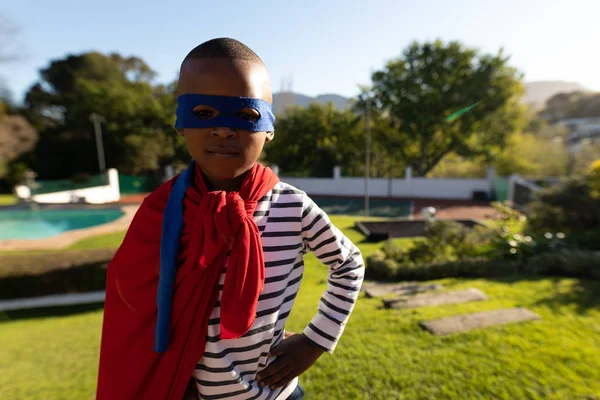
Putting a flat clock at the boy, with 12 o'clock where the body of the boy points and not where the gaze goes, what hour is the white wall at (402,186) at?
The white wall is roughly at 7 o'clock from the boy.

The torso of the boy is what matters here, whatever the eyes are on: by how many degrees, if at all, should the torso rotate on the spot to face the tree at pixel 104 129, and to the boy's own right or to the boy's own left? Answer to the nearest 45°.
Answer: approximately 180°

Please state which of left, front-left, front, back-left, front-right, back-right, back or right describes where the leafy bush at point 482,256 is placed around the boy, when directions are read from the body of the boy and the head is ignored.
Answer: back-left

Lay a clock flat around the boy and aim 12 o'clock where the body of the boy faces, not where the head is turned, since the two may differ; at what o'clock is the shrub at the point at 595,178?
The shrub is roughly at 8 o'clock from the boy.

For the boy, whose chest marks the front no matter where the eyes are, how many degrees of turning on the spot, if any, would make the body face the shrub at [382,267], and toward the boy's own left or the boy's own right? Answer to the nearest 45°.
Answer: approximately 135° to the boy's own left

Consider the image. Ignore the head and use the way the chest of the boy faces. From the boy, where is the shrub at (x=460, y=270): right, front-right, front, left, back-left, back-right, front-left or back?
back-left

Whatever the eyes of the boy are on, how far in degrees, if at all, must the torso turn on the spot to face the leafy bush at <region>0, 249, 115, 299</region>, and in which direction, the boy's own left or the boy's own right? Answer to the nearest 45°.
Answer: approximately 135° to the boy's own right

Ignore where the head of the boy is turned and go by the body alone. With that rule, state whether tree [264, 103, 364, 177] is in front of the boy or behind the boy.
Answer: behind

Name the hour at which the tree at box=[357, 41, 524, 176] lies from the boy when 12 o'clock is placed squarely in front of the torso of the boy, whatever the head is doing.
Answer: The tree is roughly at 7 o'clock from the boy.

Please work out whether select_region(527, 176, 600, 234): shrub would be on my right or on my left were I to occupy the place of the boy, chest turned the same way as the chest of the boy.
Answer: on my left
